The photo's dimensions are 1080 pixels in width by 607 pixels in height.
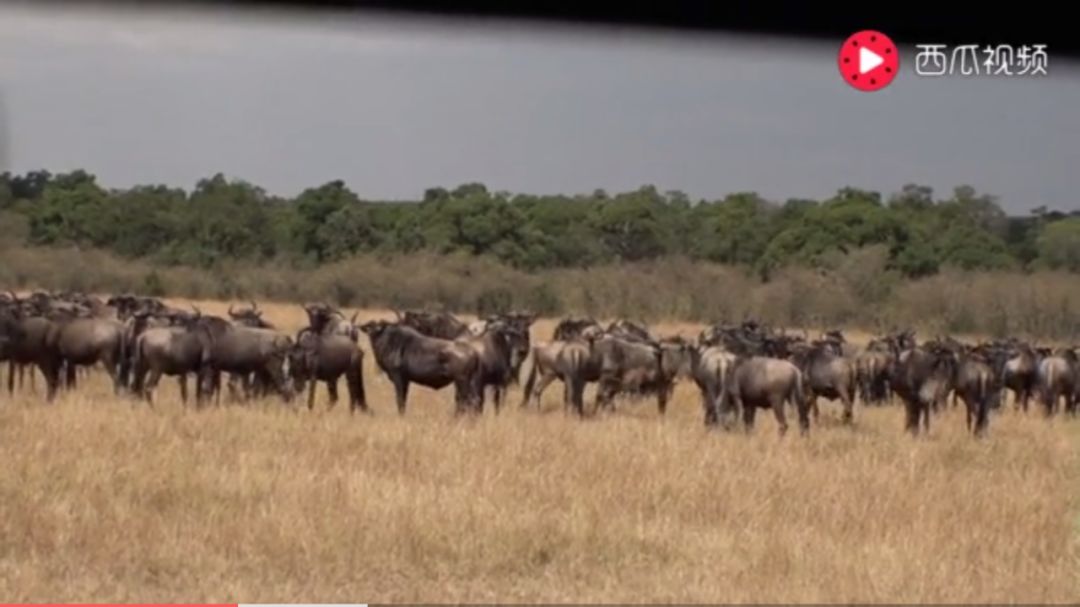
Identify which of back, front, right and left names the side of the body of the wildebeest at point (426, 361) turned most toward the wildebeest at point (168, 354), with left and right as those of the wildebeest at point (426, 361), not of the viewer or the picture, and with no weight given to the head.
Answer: front

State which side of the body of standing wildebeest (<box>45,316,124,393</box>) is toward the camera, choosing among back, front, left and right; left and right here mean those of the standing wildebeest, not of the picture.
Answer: left

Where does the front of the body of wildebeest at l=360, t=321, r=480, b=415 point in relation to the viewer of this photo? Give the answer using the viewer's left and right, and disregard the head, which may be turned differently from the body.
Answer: facing to the left of the viewer

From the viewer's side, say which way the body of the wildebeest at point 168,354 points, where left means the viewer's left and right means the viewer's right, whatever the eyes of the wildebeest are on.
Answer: facing to the right of the viewer

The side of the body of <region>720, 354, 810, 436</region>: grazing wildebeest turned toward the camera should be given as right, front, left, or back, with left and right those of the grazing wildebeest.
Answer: left
